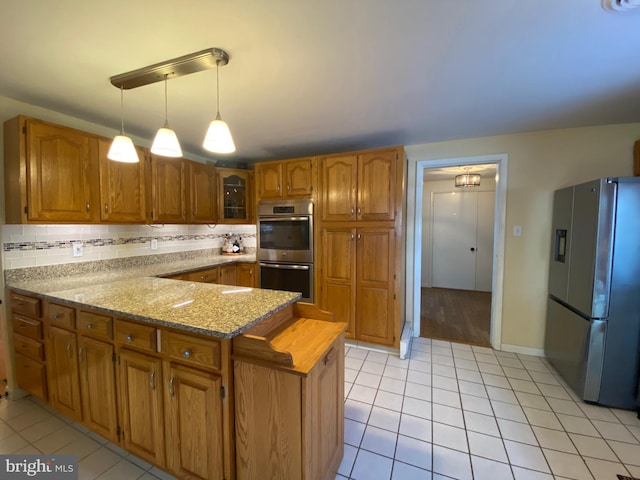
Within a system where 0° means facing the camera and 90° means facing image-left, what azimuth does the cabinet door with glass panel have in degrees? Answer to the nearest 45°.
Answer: approximately 0°

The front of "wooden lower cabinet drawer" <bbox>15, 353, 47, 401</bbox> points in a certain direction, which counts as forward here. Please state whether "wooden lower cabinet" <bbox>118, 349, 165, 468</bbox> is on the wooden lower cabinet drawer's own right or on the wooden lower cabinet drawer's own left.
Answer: on the wooden lower cabinet drawer's own left

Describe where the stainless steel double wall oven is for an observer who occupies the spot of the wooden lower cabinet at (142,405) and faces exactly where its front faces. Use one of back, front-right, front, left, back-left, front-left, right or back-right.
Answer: back

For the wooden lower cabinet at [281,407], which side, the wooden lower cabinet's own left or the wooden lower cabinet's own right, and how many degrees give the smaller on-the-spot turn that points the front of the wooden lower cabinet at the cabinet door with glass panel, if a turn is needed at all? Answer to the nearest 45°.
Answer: approximately 135° to the wooden lower cabinet's own left

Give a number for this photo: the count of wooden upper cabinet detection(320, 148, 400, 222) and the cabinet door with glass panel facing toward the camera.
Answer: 2

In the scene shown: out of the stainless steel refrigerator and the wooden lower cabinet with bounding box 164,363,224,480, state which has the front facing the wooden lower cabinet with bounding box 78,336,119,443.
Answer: the stainless steel refrigerator

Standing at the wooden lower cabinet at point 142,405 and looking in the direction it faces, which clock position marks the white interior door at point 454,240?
The white interior door is roughly at 7 o'clock from the wooden lower cabinet.

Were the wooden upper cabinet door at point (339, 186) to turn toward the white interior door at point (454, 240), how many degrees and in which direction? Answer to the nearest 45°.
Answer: approximately 135° to its left

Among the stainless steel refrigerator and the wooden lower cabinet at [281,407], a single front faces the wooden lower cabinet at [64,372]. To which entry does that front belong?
the stainless steel refrigerator
